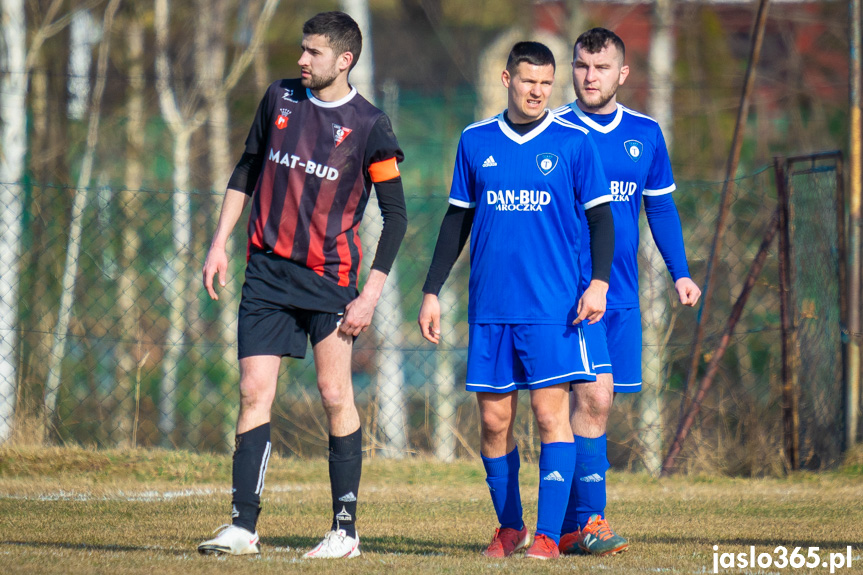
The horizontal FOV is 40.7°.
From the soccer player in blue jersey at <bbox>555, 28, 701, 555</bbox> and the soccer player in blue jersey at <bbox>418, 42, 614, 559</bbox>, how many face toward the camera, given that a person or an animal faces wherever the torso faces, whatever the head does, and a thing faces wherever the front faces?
2

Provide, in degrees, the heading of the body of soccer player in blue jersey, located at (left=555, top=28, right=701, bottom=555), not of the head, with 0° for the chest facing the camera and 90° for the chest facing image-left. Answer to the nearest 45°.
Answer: approximately 0°

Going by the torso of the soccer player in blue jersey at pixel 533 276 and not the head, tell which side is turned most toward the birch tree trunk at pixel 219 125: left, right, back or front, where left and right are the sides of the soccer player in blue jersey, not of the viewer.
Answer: back

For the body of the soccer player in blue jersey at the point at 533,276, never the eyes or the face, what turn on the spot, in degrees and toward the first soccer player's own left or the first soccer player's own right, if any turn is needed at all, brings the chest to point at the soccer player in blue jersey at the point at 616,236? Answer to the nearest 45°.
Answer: approximately 135° to the first soccer player's own left

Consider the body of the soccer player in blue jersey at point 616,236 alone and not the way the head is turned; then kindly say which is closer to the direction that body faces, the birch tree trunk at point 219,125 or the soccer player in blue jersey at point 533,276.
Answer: the soccer player in blue jersey
